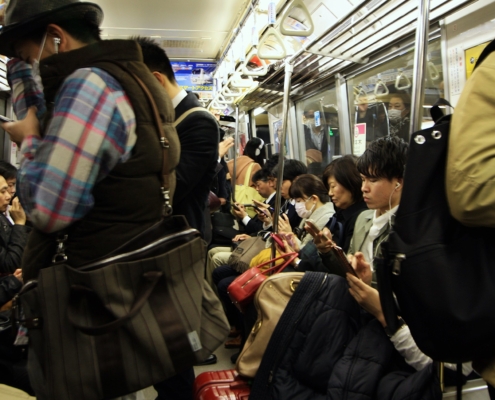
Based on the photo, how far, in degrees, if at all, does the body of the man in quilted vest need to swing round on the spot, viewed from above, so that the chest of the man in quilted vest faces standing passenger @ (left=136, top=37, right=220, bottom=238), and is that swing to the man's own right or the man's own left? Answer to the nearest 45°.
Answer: approximately 135° to the man's own right

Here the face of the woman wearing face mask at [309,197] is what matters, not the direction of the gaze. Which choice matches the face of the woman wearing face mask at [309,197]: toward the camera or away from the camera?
toward the camera

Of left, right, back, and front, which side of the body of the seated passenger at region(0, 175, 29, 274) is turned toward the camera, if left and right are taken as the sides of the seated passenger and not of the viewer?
right

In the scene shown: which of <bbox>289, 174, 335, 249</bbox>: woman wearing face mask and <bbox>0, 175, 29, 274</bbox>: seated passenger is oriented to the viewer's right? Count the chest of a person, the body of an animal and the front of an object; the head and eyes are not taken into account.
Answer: the seated passenger

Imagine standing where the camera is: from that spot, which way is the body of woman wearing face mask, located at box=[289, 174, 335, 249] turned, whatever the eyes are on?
to the viewer's left

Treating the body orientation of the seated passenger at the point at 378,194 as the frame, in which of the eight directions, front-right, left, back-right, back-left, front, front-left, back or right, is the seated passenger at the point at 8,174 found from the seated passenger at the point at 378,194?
front-right

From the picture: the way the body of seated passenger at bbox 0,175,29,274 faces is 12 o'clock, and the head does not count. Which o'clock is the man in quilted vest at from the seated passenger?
The man in quilted vest is roughly at 3 o'clock from the seated passenger.

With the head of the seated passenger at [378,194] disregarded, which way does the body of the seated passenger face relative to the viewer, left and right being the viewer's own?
facing the viewer and to the left of the viewer

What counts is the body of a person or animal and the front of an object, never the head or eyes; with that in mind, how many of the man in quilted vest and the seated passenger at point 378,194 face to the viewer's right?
0
